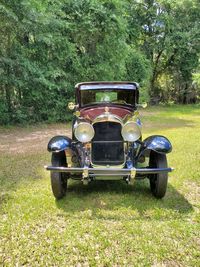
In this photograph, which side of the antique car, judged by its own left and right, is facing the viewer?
front
